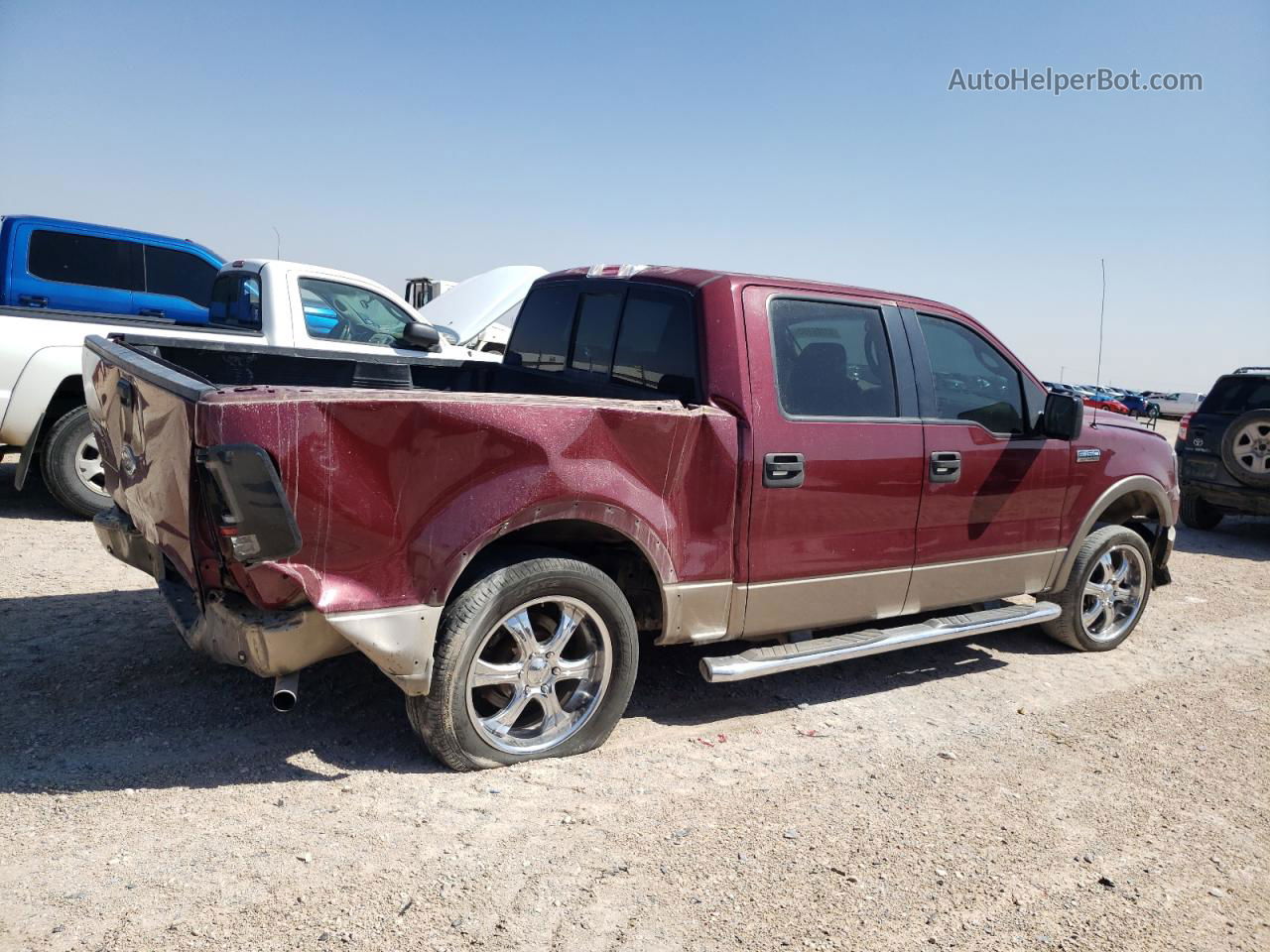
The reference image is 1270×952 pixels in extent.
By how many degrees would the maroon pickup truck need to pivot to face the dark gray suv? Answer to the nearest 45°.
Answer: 0° — it already faces it

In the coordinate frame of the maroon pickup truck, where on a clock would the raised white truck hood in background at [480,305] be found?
The raised white truck hood in background is roughly at 10 o'clock from the maroon pickup truck.

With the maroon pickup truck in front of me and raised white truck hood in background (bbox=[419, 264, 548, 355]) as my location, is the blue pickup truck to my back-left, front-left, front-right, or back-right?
back-right

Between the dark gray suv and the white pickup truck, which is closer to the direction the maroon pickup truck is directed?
the dark gray suv

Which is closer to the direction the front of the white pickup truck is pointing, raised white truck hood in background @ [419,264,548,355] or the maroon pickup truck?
the raised white truck hood in background

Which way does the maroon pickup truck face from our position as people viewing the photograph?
facing away from the viewer and to the right of the viewer

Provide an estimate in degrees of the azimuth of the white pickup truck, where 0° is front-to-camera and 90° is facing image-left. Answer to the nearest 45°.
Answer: approximately 225°

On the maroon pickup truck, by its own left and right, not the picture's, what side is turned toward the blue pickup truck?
left
